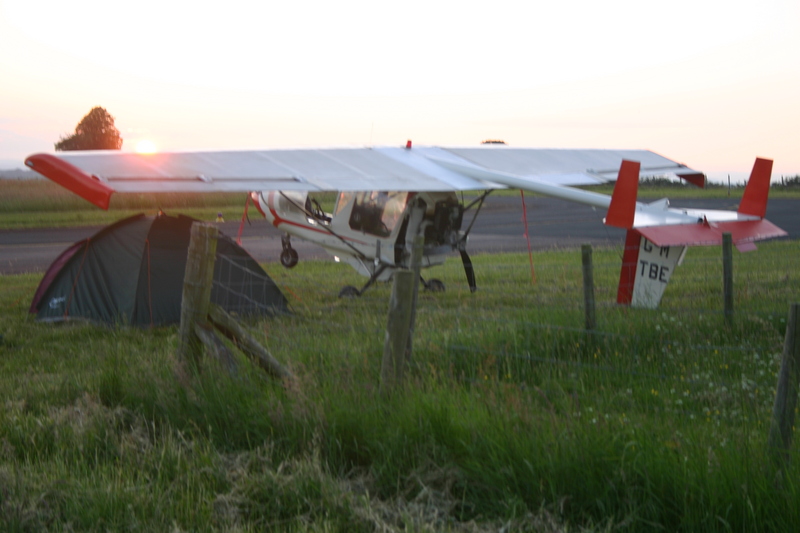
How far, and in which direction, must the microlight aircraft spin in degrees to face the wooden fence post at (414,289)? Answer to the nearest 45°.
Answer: approximately 135° to its left

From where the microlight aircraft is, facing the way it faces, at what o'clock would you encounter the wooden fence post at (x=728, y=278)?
The wooden fence post is roughly at 6 o'clock from the microlight aircraft.

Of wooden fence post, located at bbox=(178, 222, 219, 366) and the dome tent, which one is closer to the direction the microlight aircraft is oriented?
the dome tent

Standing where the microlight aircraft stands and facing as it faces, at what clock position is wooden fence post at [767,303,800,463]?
The wooden fence post is roughly at 7 o'clock from the microlight aircraft.

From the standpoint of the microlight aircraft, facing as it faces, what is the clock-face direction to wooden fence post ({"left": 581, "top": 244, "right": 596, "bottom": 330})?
The wooden fence post is roughly at 7 o'clock from the microlight aircraft.

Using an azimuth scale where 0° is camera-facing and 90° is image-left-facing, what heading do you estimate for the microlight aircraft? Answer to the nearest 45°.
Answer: approximately 135°

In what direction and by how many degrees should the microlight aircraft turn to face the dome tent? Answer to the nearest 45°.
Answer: approximately 45° to its left

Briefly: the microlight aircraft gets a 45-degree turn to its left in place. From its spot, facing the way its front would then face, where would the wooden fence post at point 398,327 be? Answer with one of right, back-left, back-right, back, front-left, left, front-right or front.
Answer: left
